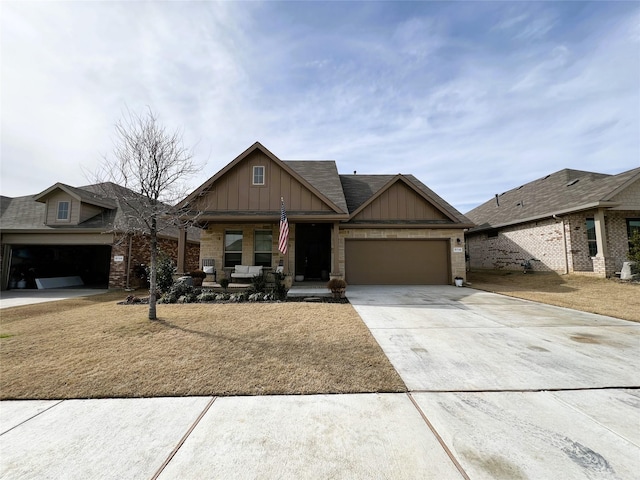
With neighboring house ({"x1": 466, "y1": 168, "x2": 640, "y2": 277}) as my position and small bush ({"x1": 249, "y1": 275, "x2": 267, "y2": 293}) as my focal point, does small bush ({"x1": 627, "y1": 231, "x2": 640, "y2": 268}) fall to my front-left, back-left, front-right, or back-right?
back-left

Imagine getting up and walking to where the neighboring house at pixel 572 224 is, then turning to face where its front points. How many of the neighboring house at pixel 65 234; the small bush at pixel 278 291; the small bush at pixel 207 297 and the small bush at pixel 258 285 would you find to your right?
4

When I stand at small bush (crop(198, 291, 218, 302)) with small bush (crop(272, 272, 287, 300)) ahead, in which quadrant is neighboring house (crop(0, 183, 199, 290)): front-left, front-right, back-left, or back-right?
back-left

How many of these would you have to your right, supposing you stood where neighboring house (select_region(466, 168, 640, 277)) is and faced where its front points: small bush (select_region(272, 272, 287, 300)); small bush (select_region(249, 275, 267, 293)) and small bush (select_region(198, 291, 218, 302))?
3

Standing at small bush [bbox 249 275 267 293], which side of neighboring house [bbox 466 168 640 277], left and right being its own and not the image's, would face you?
right

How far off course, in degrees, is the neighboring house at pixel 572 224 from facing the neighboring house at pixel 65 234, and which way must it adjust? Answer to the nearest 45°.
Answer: approximately 90° to its right

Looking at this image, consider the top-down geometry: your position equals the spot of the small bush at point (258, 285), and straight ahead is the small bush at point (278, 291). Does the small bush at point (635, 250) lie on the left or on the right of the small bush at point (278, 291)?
left

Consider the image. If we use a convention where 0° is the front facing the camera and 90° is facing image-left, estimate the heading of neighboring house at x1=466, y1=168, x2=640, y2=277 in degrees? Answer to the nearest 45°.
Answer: approximately 315°

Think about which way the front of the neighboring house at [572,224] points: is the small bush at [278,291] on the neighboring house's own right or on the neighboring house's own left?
on the neighboring house's own right
